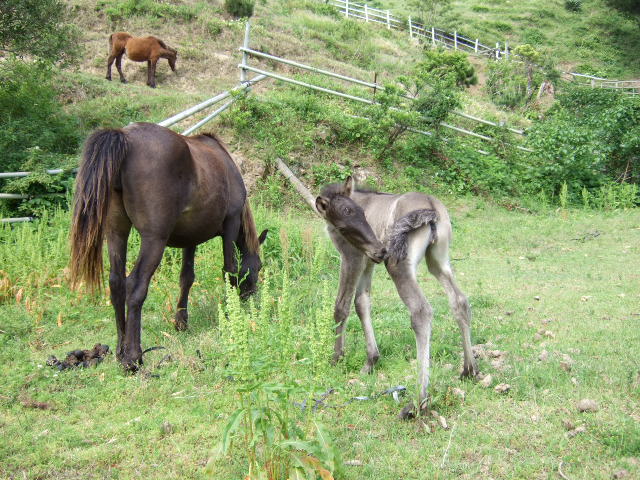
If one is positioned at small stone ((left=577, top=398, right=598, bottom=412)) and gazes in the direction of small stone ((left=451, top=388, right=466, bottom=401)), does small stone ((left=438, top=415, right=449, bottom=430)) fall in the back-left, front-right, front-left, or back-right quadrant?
front-left

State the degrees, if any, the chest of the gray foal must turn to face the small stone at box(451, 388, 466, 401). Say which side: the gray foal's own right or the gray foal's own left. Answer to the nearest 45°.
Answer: approximately 180°

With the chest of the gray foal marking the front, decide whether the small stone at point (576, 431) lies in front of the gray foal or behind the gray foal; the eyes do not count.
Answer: behind

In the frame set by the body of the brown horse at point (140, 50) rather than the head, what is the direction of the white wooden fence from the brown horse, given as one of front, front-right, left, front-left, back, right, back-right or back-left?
front-left

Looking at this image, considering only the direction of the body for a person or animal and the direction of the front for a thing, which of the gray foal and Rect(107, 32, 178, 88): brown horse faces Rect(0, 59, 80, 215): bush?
the gray foal

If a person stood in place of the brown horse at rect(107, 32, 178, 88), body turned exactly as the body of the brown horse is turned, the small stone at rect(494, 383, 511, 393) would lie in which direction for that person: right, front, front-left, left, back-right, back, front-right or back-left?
right

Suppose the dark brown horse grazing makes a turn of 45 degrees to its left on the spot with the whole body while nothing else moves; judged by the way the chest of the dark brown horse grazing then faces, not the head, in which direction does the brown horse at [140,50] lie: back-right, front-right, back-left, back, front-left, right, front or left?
front

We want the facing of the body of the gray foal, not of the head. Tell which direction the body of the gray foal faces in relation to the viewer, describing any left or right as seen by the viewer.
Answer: facing away from the viewer and to the left of the viewer

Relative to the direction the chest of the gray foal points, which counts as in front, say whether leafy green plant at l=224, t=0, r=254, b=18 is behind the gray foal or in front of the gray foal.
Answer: in front

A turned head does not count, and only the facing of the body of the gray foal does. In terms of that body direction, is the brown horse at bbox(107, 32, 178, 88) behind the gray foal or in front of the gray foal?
in front

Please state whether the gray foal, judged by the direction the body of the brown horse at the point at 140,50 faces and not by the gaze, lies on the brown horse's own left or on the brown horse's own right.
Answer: on the brown horse's own right

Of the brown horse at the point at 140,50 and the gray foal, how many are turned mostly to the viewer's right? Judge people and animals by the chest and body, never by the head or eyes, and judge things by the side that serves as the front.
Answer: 1

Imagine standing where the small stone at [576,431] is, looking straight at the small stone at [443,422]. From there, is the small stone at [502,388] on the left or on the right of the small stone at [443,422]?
right

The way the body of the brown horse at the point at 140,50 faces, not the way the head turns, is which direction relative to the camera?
to the viewer's right

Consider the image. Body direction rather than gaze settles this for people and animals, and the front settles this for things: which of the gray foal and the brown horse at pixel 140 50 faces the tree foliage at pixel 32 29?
the gray foal
